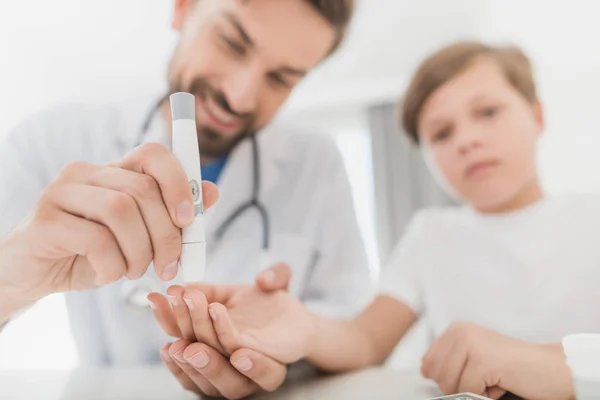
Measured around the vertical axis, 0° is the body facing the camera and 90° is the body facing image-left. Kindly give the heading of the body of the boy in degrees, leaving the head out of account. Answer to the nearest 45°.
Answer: approximately 0°

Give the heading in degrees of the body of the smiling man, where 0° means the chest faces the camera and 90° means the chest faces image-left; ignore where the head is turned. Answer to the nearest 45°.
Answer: approximately 0°

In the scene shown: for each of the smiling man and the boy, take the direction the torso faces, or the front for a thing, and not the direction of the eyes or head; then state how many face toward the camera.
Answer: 2
